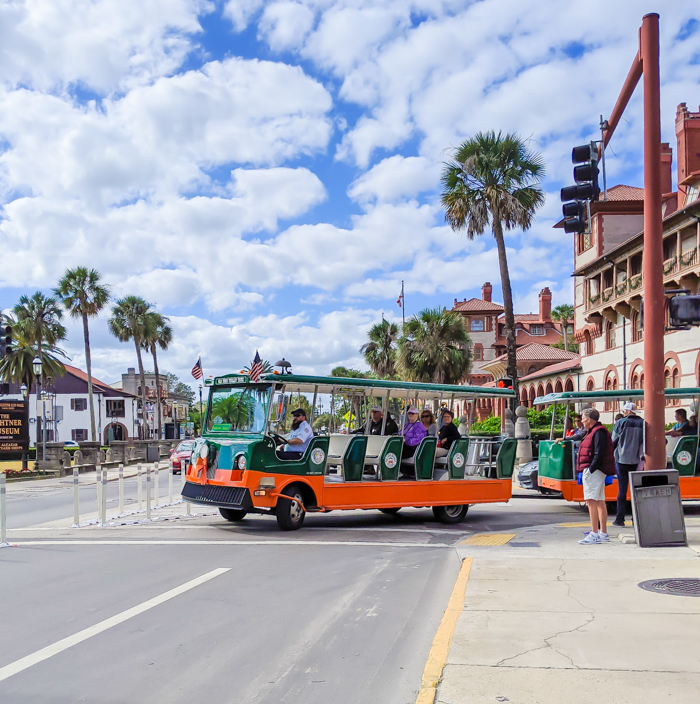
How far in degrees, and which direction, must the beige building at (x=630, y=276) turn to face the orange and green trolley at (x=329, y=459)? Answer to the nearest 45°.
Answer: approximately 45° to its left

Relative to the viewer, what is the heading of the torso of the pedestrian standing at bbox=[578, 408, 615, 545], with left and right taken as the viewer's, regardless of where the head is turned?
facing to the left of the viewer

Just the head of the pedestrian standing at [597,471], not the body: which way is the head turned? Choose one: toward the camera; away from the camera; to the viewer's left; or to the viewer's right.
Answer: to the viewer's left

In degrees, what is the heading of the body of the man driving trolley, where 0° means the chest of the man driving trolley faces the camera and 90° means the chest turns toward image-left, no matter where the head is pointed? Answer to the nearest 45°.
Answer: approximately 45°

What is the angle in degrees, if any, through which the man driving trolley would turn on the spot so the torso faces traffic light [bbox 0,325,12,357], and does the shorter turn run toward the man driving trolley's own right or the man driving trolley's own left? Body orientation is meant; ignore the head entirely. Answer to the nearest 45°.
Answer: approximately 90° to the man driving trolley's own right

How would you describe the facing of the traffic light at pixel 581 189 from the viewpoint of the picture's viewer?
facing to the left of the viewer

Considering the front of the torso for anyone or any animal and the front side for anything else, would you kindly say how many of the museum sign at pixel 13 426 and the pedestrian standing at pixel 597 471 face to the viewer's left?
1

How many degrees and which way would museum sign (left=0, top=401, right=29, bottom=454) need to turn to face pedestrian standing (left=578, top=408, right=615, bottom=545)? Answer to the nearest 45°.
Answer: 0° — it already faces them
